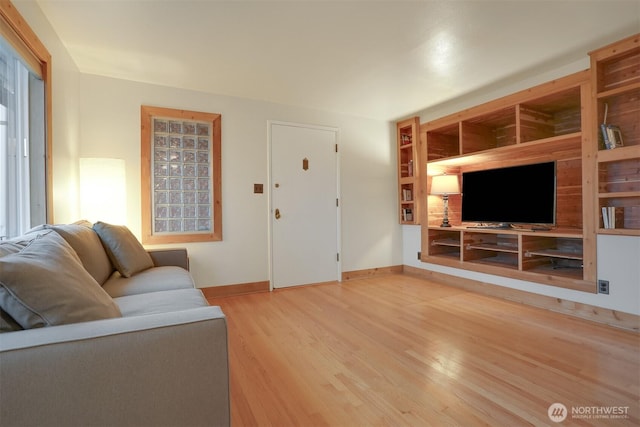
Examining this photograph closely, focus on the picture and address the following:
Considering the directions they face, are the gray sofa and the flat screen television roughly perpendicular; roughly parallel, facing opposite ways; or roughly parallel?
roughly parallel, facing opposite ways

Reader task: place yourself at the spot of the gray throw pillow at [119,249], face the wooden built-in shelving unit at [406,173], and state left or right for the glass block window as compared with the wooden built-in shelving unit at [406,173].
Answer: left

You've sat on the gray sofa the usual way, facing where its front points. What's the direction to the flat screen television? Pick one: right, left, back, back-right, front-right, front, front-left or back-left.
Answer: front

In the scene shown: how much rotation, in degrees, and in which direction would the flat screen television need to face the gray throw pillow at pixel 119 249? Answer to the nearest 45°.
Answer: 0° — it already faces it

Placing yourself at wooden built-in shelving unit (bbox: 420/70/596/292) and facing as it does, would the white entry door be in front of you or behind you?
in front

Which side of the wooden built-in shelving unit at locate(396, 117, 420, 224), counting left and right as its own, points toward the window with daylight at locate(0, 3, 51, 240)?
front

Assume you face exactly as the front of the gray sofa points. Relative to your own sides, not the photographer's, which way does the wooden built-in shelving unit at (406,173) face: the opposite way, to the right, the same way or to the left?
the opposite way

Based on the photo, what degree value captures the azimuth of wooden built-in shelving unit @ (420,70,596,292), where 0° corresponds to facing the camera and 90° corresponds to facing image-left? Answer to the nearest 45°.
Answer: approximately 45°

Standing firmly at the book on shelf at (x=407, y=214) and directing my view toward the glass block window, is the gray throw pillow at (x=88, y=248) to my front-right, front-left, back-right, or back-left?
front-left

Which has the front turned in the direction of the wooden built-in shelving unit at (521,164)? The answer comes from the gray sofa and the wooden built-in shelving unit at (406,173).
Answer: the gray sofa

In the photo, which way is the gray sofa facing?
to the viewer's right

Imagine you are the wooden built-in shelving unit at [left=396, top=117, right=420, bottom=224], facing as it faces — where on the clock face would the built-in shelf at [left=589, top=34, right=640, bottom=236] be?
The built-in shelf is roughly at 9 o'clock from the wooden built-in shelving unit.

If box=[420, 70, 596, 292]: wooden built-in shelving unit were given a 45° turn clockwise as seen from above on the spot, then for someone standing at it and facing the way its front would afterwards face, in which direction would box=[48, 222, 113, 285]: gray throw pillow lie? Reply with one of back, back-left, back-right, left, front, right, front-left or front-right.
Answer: front-left

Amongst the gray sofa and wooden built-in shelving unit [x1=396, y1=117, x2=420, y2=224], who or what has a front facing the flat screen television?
the gray sofa

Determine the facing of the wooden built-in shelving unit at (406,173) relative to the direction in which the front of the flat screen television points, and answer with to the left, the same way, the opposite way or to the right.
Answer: the same way

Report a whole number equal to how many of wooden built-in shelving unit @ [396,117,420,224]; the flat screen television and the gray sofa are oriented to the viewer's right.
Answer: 1

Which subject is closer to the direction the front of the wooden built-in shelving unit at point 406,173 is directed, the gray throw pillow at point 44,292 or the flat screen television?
the gray throw pillow

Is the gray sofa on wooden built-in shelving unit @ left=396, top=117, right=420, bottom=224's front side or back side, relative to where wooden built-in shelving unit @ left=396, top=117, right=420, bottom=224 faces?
on the front side

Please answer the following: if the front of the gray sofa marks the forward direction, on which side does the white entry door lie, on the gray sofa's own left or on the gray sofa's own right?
on the gray sofa's own left

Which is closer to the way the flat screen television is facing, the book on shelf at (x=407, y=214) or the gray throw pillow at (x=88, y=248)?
the gray throw pillow

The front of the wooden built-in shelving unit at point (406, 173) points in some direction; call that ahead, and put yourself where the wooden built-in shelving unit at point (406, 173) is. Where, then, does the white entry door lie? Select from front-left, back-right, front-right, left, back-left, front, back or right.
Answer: front
